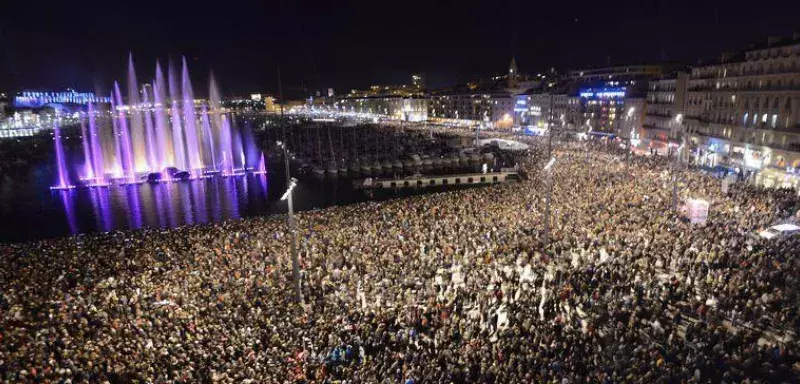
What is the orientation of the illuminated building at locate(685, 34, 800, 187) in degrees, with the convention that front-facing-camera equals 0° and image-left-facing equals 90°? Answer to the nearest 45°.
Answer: approximately 45°
